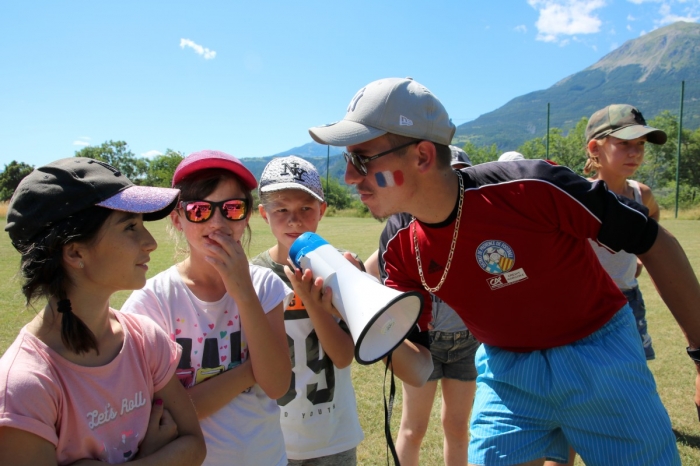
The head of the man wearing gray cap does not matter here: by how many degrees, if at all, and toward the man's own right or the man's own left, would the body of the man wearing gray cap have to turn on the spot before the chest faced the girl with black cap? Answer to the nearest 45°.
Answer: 0° — they already face them

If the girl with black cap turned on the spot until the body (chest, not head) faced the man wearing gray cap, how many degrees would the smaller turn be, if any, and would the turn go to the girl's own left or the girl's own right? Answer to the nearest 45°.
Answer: approximately 45° to the girl's own left

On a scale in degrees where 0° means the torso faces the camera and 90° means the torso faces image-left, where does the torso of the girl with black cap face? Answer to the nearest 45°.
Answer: approximately 315°

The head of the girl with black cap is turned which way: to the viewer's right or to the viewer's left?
to the viewer's right

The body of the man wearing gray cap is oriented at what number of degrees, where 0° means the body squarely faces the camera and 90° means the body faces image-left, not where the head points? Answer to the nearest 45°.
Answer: approximately 45°

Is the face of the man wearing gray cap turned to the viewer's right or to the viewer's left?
to the viewer's left
